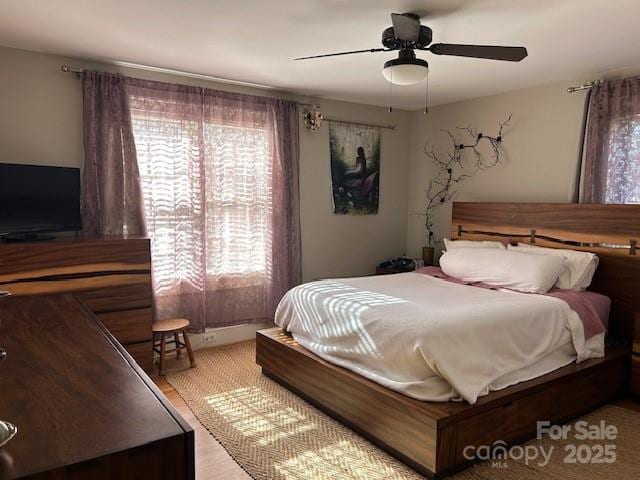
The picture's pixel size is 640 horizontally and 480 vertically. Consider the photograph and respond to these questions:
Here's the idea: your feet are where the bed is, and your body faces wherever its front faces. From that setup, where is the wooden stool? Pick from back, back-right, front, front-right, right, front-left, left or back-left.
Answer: front-right

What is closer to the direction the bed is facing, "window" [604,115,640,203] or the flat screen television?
the flat screen television

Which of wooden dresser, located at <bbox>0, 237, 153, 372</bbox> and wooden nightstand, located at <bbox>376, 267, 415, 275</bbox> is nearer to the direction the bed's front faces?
the wooden dresser

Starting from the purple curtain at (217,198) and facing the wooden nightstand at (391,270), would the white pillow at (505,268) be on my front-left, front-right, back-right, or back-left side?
front-right

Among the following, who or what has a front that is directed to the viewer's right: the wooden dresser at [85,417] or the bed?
the wooden dresser

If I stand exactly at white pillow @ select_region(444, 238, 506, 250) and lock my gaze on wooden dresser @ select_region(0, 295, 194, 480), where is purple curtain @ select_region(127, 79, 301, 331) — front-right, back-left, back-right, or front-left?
front-right

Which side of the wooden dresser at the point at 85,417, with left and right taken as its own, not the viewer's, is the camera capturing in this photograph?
right

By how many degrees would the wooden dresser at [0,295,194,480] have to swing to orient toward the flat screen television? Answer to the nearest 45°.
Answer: approximately 90° to its left

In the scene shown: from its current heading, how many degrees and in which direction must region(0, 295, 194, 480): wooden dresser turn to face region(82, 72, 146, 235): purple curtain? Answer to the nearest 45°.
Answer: approximately 90° to its left

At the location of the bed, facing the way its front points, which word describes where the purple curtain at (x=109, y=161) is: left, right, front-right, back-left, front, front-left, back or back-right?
front-right

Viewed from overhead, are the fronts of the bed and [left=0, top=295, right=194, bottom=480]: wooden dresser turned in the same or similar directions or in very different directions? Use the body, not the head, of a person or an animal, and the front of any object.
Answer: very different directions

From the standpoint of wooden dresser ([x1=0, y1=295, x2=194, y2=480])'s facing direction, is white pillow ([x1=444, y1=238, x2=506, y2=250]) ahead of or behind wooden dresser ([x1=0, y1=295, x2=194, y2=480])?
ahead
